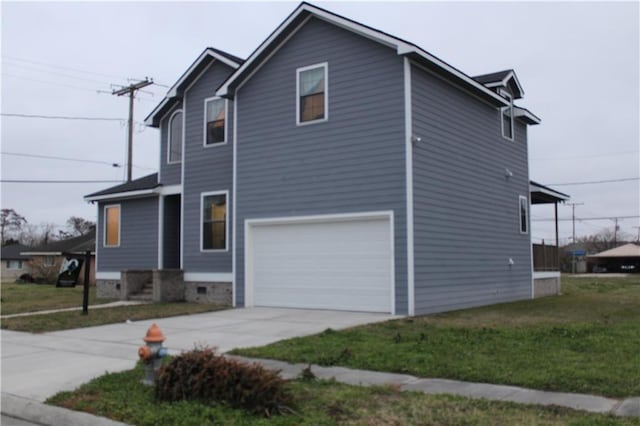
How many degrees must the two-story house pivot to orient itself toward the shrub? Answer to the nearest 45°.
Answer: approximately 45° to its left

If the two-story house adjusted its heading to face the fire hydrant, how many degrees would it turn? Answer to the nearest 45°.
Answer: approximately 45° to its left

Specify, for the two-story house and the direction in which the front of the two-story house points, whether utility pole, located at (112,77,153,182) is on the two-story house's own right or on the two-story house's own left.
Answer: on the two-story house's own right

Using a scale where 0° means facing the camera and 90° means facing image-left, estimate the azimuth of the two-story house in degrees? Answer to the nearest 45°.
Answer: approximately 45°

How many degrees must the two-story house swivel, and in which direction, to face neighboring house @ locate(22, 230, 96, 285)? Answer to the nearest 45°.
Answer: approximately 90° to its right

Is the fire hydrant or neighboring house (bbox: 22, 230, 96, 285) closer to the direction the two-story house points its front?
the fire hydrant
